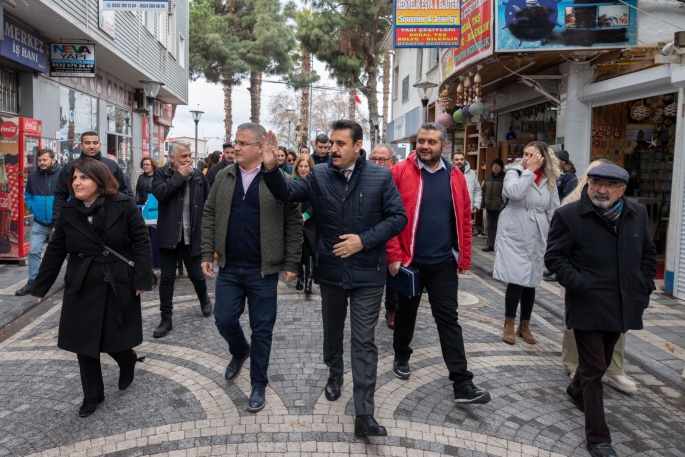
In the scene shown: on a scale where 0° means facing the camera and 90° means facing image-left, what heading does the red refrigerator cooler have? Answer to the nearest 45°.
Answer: approximately 315°

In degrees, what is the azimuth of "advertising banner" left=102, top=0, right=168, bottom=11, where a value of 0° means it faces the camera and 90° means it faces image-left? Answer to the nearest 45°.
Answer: approximately 0°

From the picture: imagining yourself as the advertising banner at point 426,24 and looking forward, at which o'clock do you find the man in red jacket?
The man in red jacket is roughly at 12 o'clock from the advertising banner.

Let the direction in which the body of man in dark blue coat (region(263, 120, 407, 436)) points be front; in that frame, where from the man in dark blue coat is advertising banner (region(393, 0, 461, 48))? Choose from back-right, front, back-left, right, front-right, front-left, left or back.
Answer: back

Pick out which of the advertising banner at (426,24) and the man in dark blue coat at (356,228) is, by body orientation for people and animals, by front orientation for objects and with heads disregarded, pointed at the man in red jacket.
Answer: the advertising banner
